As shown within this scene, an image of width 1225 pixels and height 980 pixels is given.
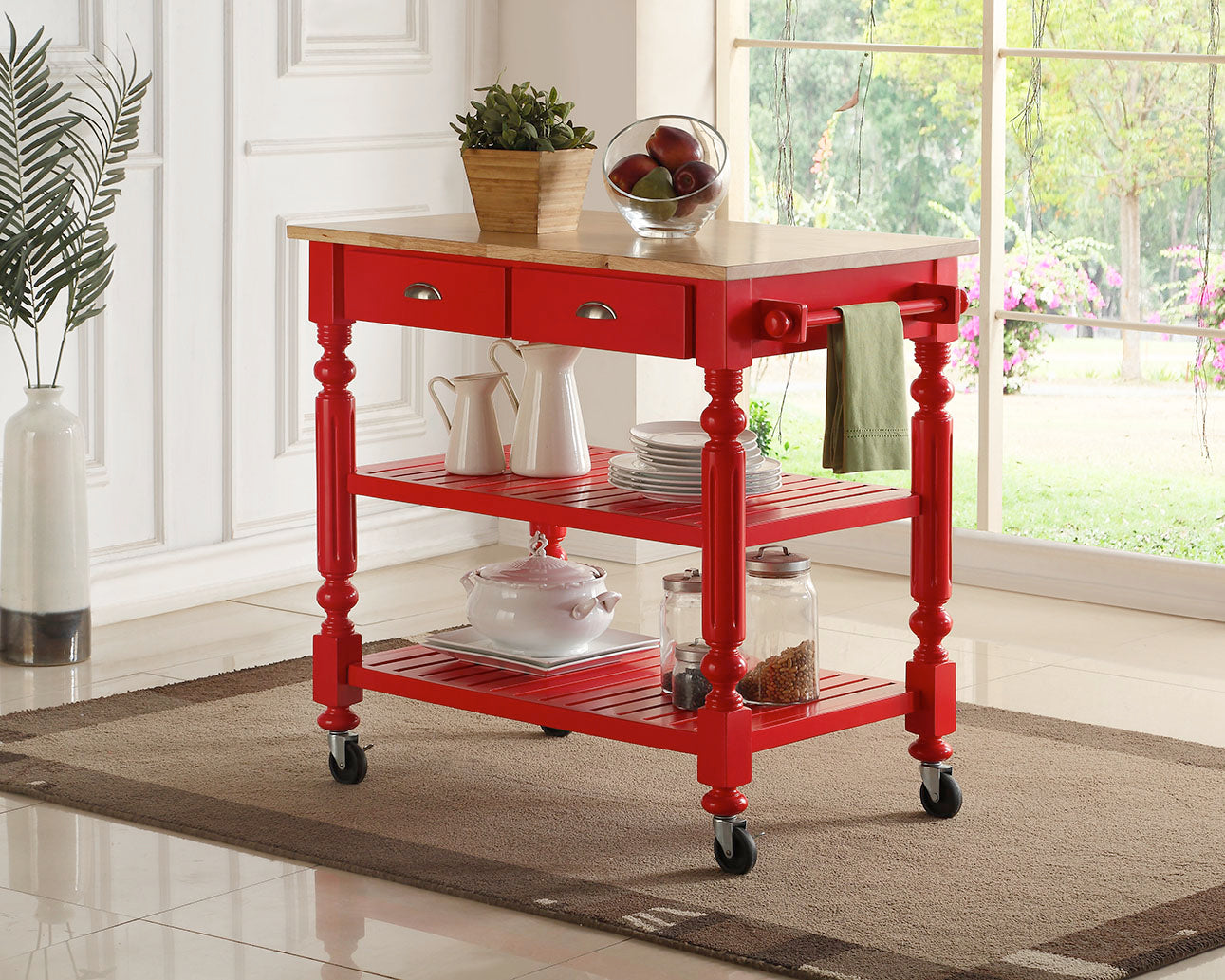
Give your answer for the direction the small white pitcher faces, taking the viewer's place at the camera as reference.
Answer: facing to the right of the viewer

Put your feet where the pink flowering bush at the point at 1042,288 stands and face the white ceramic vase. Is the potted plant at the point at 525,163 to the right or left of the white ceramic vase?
left

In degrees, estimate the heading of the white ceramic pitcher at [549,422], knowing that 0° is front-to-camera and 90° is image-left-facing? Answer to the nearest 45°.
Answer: approximately 270°

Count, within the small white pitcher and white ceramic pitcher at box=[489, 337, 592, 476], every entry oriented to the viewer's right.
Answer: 2

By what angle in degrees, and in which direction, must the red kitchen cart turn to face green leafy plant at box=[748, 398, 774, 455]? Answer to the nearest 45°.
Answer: approximately 135° to its right

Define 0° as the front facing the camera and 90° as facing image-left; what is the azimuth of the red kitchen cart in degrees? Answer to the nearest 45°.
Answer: approximately 45°

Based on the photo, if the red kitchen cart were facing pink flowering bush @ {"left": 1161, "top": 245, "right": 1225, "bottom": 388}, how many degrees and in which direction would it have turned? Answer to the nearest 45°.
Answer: approximately 180°

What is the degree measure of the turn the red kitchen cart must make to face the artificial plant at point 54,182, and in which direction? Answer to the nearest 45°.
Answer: approximately 90° to its right
